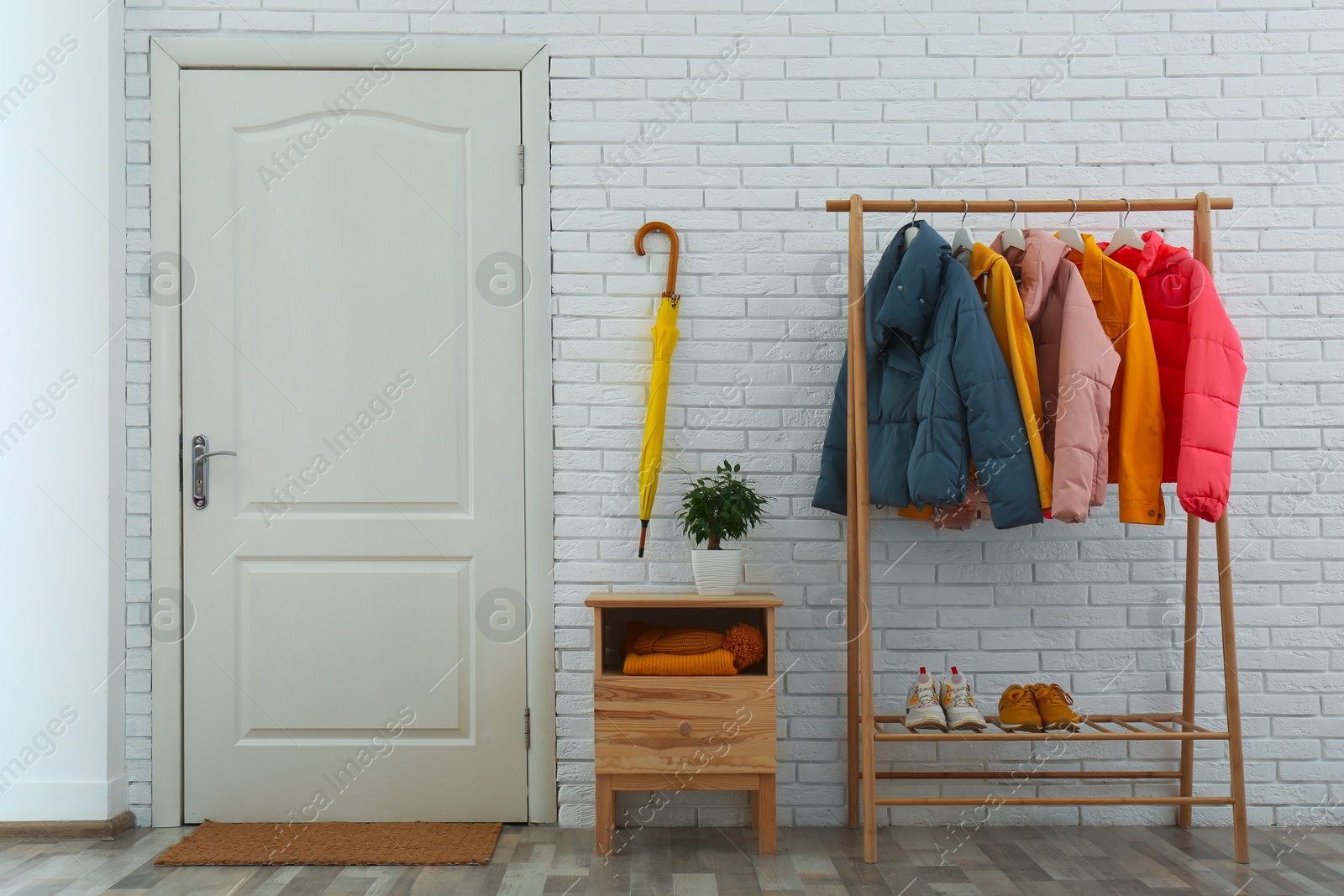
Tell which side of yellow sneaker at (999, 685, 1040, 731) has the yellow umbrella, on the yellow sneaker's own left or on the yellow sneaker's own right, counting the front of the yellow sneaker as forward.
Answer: on the yellow sneaker's own right

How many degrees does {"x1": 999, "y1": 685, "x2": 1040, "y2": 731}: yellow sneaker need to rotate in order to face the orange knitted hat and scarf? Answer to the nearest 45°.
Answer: approximately 90° to its right

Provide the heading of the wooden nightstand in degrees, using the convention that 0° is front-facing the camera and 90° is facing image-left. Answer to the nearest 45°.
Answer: approximately 0°

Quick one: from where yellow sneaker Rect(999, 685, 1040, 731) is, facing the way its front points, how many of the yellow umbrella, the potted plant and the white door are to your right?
3

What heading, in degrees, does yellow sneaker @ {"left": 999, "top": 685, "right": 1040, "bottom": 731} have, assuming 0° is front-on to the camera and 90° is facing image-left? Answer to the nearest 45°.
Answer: approximately 0°
